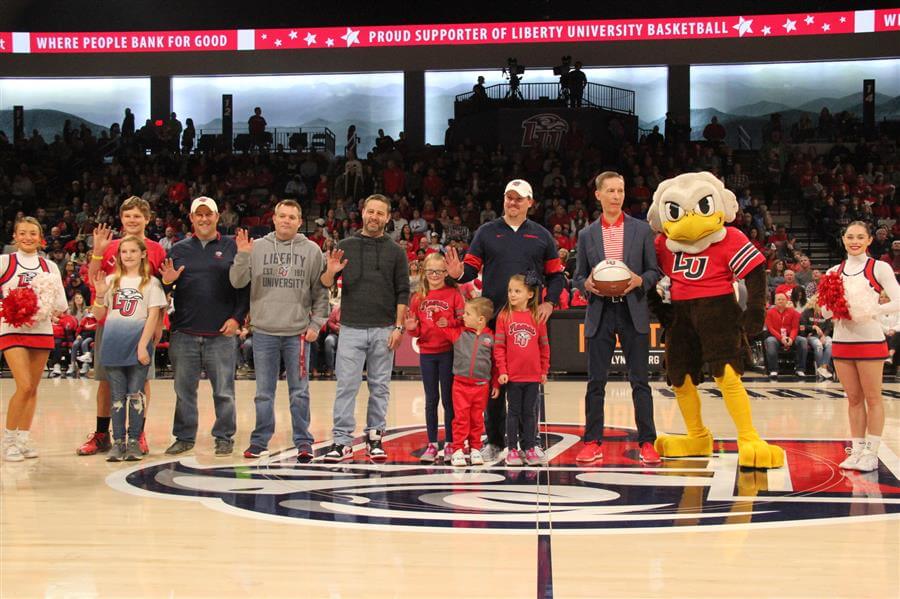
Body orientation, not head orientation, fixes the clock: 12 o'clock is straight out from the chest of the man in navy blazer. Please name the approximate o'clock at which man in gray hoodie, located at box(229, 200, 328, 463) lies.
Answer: The man in gray hoodie is roughly at 3 o'clock from the man in navy blazer.

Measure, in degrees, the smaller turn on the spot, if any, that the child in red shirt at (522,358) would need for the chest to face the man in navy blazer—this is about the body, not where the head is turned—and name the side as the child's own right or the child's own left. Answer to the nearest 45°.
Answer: approximately 90° to the child's own left

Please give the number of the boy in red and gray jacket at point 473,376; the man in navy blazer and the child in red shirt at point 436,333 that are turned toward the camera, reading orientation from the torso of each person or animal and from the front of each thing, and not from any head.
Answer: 3

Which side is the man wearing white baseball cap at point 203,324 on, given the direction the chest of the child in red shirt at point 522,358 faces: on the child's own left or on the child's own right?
on the child's own right

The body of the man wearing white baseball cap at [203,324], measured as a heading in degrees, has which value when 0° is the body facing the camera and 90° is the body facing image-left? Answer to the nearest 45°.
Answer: approximately 0°

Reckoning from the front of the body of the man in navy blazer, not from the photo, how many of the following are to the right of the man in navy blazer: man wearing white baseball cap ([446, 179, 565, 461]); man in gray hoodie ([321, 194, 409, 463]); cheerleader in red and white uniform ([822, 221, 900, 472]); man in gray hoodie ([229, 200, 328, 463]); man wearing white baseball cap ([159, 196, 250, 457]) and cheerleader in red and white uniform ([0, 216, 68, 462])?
5

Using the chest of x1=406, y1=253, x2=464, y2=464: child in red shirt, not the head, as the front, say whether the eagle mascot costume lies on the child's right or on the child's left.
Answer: on the child's left

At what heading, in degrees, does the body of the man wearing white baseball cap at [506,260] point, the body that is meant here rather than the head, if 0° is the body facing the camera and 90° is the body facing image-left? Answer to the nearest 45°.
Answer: approximately 0°

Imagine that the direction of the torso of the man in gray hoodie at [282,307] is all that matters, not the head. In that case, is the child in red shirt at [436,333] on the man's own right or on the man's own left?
on the man's own left

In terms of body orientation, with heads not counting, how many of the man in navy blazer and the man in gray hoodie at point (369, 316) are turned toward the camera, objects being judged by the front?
2
